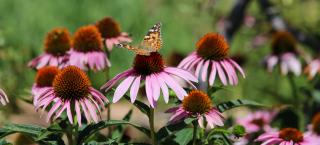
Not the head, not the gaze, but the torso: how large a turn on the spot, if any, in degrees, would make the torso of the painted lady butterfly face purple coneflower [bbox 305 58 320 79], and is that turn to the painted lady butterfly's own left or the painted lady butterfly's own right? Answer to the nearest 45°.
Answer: approximately 90° to the painted lady butterfly's own right

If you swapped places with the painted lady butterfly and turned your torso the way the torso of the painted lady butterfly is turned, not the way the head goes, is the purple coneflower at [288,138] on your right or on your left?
on your right

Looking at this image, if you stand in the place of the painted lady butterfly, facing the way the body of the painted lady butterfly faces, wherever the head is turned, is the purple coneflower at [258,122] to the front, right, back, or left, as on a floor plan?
right

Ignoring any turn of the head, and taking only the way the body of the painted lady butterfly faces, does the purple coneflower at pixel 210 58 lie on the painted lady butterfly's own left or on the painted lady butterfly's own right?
on the painted lady butterfly's own right
